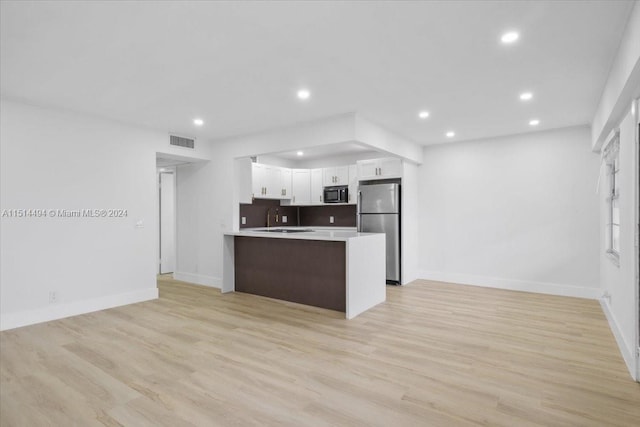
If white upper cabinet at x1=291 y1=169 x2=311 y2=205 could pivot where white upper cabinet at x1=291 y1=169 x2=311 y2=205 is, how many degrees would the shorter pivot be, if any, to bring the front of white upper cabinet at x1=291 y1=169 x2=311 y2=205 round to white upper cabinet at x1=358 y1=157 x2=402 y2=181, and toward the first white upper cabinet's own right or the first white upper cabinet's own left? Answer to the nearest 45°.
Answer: approximately 45° to the first white upper cabinet's own left

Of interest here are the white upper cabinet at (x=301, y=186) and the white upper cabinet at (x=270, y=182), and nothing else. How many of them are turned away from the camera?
0

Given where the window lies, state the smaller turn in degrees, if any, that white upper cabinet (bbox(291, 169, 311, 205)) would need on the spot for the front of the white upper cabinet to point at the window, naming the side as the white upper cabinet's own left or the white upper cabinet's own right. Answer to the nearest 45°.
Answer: approximately 45° to the white upper cabinet's own left

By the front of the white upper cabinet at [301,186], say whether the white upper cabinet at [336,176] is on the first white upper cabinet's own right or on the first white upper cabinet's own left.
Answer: on the first white upper cabinet's own left

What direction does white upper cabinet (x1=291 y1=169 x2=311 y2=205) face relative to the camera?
toward the camera

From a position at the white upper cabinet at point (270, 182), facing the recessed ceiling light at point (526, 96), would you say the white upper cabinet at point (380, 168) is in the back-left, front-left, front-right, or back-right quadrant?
front-left

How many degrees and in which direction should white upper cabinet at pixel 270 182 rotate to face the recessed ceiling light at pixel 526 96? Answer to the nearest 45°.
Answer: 0° — it already faces it

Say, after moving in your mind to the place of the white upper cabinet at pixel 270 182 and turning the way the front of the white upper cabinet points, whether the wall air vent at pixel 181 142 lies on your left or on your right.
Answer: on your right

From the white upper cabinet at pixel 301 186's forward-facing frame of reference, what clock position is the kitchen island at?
The kitchen island is roughly at 12 o'clock from the white upper cabinet.

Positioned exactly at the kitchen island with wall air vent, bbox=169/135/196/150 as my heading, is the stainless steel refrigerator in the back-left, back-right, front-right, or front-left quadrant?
back-right

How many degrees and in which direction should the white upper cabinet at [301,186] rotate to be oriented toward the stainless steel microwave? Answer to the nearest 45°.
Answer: approximately 45° to its left

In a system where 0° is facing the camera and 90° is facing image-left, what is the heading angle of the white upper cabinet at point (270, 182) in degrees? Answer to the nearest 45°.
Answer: approximately 315°

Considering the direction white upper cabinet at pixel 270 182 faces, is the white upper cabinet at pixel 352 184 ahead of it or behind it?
ahead
